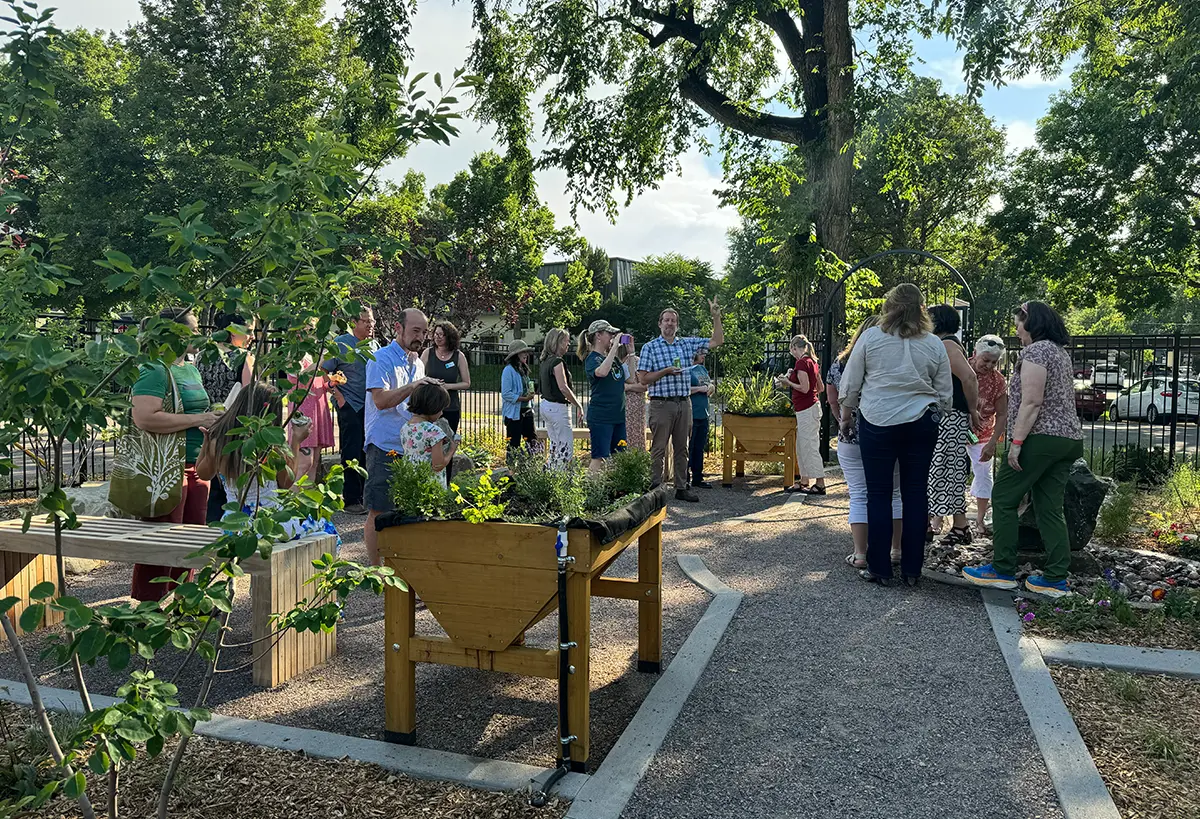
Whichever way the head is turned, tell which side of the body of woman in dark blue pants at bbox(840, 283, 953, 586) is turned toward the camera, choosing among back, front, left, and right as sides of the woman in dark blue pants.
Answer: back

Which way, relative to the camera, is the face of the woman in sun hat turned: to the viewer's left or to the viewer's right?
to the viewer's right

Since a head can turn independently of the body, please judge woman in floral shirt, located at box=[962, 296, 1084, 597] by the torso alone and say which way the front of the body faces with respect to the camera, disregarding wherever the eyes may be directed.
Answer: to the viewer's left

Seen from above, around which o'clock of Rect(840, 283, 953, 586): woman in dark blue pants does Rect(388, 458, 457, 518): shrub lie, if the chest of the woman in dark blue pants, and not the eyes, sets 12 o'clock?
The shrub is roughly at 7 o'clock from the woman in dark blue pants.

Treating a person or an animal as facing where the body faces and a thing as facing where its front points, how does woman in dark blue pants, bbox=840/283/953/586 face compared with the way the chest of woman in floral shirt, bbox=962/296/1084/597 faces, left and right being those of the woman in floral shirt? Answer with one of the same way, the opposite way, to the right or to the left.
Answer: to the right

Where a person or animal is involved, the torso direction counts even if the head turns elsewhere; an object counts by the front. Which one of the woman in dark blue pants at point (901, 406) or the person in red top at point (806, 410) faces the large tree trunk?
the woman in dark blue pants

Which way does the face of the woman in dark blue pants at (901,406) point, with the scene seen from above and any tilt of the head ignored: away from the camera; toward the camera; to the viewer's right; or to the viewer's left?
away from the camera

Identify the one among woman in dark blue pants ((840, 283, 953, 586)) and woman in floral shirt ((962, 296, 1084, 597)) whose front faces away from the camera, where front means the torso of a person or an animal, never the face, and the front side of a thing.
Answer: the woman in dark blue pants

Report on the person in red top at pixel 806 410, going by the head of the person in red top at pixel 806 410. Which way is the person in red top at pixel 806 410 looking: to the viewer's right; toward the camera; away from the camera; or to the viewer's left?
to the viewer's left
